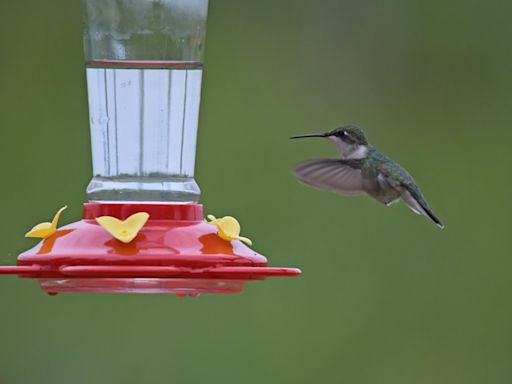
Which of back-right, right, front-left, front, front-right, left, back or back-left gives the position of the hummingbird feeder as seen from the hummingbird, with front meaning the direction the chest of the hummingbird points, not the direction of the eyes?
front-left

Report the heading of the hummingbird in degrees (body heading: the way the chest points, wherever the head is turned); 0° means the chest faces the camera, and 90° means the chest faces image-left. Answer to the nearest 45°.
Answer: approximately 90°
